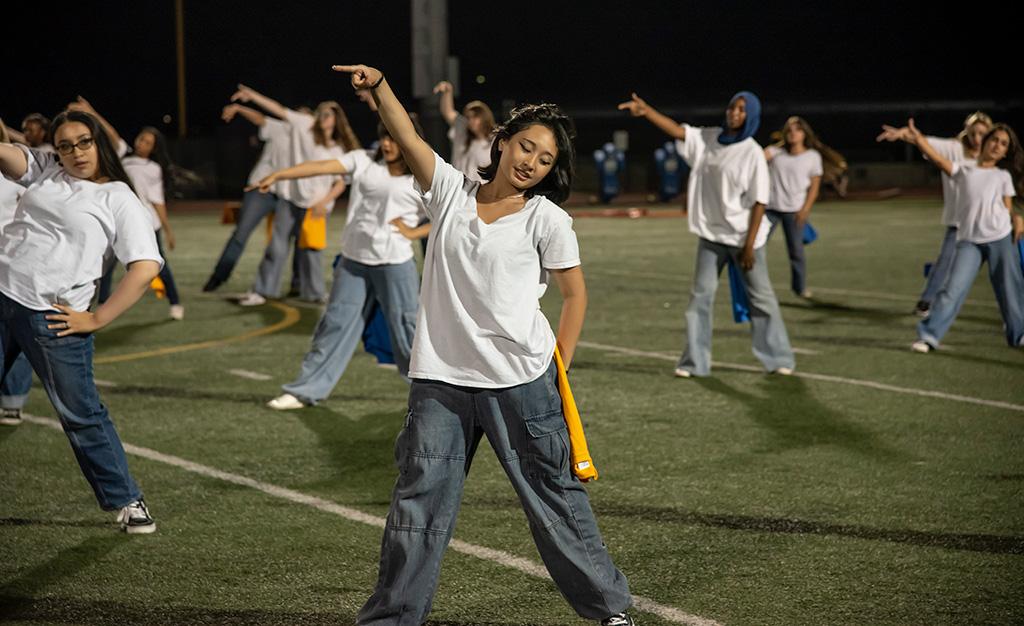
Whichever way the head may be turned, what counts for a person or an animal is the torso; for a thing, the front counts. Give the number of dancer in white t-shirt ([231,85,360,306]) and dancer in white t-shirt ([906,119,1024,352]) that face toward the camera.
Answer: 2

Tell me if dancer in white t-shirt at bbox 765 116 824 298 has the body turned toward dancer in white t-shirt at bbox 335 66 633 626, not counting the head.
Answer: yes

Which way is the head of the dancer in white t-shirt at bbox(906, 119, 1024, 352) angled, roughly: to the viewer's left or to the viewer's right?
to the viewer's left

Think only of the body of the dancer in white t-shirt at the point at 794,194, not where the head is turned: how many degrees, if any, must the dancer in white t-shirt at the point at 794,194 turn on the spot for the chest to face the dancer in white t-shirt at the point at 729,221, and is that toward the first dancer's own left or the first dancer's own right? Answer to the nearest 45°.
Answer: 0° — they already face them

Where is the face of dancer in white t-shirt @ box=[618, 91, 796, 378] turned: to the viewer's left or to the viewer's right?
to the viewer's left

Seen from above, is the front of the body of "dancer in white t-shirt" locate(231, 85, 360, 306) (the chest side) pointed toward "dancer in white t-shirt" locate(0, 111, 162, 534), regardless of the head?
yes
